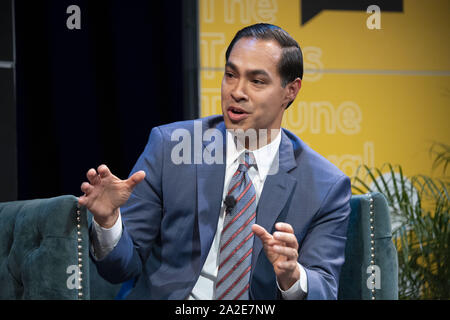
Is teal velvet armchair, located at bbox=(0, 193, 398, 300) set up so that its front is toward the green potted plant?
no

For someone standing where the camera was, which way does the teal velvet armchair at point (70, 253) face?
facing the viewer
